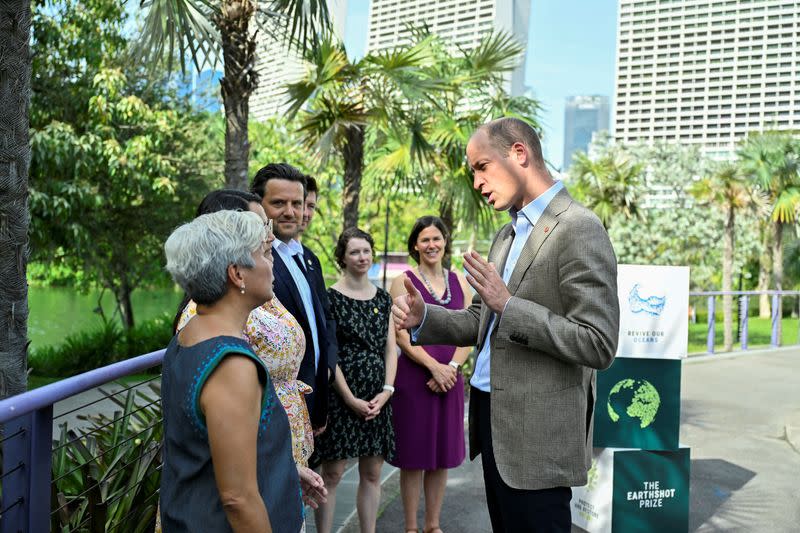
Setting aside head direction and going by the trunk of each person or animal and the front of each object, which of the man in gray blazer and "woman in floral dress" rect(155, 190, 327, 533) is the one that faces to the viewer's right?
the woman in floral dress

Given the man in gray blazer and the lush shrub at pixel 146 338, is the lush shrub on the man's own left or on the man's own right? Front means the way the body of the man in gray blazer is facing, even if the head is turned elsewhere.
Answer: on the man's own right

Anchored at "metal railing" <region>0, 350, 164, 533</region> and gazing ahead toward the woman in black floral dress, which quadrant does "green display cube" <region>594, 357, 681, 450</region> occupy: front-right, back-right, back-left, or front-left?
front-right

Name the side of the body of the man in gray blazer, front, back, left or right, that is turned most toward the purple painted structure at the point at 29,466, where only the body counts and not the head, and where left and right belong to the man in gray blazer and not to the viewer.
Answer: front

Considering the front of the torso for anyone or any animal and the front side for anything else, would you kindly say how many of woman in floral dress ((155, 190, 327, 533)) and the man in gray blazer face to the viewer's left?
1

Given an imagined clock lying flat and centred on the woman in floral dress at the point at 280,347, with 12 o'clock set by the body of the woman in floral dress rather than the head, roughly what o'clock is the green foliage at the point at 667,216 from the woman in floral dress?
The green foliage is roughly at 10 o'clock from the woman in floral dress.

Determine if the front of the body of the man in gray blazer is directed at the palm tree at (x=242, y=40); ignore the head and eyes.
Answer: no

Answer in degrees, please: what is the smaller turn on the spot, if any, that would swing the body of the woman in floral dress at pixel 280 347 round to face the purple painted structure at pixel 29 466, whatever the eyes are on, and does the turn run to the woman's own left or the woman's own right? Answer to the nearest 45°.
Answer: approximately 135° to the woman's own right

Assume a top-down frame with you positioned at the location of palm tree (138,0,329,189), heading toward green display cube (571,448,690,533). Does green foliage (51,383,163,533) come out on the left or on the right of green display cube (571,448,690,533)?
right

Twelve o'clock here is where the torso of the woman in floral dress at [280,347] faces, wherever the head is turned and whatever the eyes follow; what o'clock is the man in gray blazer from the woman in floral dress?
The man in gray blazer is roughly at 1 o'clock from the woman in floral dress.

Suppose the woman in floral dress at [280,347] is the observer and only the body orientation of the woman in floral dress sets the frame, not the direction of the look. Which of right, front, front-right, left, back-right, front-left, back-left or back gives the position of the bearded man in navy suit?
left

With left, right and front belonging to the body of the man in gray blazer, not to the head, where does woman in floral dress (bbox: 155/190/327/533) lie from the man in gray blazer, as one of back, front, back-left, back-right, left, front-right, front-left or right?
front

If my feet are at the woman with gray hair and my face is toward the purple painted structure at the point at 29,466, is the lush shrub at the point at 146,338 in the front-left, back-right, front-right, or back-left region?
front-right

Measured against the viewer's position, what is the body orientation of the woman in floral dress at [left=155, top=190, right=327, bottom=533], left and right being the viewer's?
facing to the right of the viewer

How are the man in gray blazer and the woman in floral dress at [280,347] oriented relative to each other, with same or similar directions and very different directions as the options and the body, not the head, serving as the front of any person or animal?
very different directions

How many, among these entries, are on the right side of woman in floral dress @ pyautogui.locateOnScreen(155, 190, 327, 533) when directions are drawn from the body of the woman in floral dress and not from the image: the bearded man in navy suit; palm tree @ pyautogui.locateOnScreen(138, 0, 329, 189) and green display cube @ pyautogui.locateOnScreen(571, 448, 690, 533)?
0

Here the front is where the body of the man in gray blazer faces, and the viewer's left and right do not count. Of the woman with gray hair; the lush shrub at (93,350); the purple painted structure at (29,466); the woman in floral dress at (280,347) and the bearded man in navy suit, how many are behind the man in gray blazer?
0
